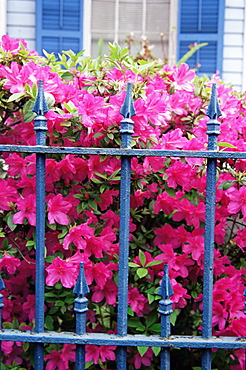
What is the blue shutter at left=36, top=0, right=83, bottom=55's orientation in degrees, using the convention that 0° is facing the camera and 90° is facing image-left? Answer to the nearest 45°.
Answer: approximately 0°

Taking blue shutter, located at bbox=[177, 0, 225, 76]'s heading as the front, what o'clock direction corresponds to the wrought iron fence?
The wrought iron fence is roughly at 12 o'clock from the blue shutter.

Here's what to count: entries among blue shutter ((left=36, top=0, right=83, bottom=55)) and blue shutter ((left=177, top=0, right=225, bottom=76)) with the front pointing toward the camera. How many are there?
2

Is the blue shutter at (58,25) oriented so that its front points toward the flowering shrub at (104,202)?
yes

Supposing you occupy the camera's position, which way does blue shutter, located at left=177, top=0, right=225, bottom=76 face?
facing the viewer

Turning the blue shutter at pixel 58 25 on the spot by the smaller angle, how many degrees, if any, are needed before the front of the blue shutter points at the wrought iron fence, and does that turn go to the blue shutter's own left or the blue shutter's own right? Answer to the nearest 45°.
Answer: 0° — it already faces it

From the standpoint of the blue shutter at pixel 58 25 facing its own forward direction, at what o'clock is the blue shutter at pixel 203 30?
the blue shutter at pixel 203 30 is roughly at 9 o'clock from the blue shutter at pixel 58 25.

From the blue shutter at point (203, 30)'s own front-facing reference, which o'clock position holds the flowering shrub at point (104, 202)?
The flowering shrub is roughly at 12 o'clock from the blue shutter.

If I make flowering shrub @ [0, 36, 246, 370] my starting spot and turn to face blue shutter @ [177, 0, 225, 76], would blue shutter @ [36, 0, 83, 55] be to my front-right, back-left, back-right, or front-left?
front-left

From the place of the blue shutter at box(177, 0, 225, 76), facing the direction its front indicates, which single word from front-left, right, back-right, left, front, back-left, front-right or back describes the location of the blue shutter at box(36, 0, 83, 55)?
right
